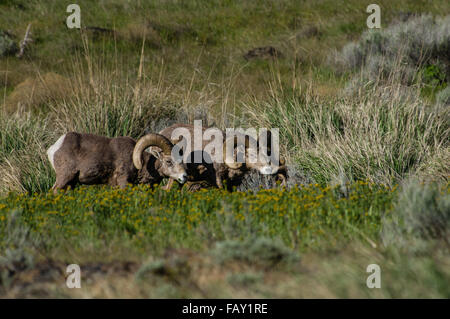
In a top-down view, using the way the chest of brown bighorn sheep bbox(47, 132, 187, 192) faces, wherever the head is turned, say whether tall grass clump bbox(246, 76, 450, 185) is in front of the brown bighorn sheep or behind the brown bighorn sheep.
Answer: in front

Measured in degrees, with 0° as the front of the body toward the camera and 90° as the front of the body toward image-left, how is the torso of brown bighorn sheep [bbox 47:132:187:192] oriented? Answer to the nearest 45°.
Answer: approximately 270°

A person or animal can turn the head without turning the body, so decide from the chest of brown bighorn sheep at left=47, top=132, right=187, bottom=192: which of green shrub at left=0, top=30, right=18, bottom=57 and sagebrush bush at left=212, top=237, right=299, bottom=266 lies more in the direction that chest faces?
the sagebrush bush

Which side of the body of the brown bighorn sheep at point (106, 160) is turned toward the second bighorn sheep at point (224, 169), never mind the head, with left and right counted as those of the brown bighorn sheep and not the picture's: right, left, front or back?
front
